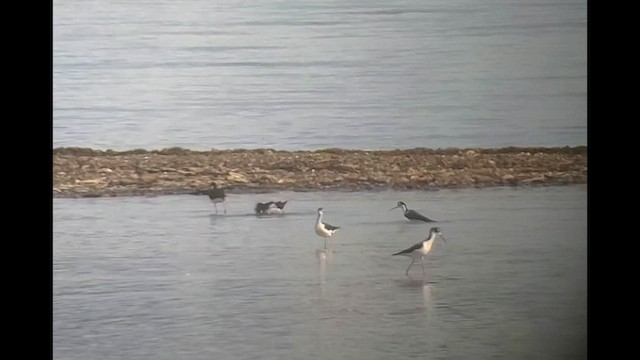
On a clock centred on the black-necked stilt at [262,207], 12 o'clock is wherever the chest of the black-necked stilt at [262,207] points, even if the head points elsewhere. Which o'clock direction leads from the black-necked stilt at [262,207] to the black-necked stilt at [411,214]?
the black-necked stilt at [411,214] is roughly at 6 o'clock from the black-necked stilt at [262,207].

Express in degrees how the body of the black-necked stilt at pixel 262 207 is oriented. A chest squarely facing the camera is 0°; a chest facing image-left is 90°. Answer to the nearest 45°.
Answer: approximately 90°

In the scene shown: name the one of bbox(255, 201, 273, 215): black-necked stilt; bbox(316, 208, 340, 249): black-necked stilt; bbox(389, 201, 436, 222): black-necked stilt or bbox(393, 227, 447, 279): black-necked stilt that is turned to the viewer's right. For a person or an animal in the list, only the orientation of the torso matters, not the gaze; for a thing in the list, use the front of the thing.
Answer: bbox(393, 227, 447, 279): black-necked stilt

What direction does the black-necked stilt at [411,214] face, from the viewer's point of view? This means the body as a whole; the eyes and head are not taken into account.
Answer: to the viewer's left

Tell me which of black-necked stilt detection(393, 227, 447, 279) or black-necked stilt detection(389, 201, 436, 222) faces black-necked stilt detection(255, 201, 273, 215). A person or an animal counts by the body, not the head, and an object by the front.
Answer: black-necked stilt detection(389, 201, 436, 222)

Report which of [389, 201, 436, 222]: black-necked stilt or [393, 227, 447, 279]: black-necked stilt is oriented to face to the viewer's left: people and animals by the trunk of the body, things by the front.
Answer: [389, 201, 436, 222]: black-necked stilt

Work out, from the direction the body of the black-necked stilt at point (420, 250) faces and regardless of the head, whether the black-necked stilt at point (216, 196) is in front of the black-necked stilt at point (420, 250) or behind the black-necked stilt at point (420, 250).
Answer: behind

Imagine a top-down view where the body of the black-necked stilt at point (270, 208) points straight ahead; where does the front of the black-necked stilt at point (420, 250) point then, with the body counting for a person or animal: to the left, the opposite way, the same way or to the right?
the opposite way

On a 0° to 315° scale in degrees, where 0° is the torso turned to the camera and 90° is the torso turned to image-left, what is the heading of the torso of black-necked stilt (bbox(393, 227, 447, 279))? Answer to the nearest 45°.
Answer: approximately 270°

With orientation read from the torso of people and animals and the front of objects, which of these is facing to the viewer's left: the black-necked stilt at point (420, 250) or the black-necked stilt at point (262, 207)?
the black-necked stilt at point (262, 207)

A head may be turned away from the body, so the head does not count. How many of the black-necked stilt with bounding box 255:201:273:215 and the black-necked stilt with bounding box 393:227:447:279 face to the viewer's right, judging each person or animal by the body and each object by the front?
1

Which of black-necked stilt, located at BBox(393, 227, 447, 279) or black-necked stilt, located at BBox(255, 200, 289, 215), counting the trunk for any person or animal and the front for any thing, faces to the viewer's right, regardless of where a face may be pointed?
black-necked stilt, located at BBox(393, 227, 447, 279)
